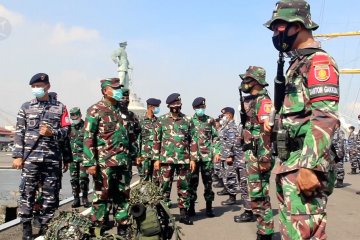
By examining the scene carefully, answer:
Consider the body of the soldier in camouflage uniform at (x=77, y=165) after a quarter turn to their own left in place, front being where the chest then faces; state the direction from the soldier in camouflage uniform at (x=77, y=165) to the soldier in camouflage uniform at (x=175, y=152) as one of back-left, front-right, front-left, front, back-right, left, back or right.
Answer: front-right

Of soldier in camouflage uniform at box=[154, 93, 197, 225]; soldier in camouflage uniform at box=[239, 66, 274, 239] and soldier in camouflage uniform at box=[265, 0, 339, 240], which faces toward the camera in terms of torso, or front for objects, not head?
soldier in camouflage uniform at box=[154, 93, 197, 225]

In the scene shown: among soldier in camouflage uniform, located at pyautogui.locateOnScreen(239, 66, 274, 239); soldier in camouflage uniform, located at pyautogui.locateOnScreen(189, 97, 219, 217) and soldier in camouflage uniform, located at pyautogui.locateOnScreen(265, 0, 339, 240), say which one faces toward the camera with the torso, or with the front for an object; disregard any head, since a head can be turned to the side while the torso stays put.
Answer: soldier in camouflage uniform, located at pyautogui.locateOnScreen(189, 97, 219, 217)

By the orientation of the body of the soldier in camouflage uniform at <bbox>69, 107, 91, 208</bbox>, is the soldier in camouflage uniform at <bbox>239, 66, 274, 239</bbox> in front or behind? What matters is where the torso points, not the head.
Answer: in front

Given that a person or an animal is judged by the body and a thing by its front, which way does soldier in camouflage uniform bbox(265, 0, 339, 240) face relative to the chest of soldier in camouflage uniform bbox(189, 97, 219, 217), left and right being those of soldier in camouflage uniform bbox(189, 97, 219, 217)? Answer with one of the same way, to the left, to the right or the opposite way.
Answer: to the right

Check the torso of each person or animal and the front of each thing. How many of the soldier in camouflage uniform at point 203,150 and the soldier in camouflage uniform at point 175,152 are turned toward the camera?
2

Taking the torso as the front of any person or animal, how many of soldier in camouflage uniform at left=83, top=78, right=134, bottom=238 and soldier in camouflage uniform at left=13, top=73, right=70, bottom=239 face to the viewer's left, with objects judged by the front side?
0

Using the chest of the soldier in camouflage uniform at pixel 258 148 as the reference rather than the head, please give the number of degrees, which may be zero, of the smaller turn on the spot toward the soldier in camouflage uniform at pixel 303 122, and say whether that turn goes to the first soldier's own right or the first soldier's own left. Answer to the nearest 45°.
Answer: approximately 90° to the first soldier's own left

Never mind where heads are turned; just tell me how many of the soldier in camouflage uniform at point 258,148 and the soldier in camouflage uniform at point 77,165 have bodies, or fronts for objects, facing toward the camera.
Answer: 1

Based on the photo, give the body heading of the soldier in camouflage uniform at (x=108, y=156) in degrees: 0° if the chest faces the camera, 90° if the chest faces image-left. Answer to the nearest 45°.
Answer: approximately 315°

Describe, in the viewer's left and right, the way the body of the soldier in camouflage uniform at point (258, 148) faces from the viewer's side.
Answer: facing to the left of the viewer
